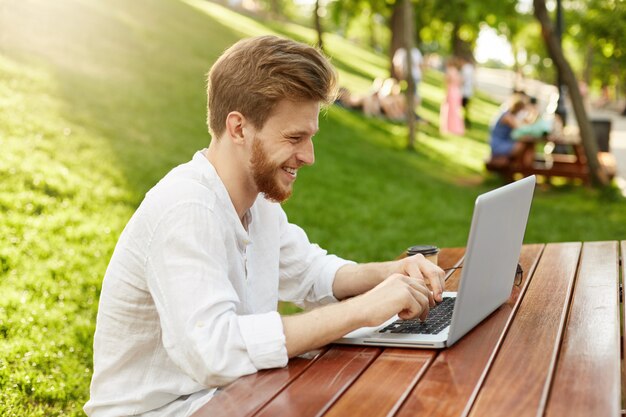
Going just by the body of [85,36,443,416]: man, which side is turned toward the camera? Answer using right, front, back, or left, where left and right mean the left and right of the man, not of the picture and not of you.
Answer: right

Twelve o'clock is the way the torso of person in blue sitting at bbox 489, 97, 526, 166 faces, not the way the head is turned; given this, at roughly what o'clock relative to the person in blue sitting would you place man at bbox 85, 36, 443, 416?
The man is roughly at 3 o'clock from the person in blue sitting.

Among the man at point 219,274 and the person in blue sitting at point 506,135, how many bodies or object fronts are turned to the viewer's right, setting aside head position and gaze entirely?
2

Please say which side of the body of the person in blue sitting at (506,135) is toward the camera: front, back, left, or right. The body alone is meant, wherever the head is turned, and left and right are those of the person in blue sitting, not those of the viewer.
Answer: right

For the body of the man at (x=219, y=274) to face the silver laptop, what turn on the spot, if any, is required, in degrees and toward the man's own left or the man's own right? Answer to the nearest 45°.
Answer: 0° — they already face it

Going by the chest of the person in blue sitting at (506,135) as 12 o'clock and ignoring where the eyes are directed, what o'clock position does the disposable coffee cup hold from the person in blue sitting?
The disposable coffee cup is roughly at 3 o'clock from the person in blue sitting.

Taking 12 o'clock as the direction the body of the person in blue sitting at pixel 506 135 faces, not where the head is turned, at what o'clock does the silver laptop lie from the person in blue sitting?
The silver laptop is roughly at 3 o'clock from the person in blue sitting.

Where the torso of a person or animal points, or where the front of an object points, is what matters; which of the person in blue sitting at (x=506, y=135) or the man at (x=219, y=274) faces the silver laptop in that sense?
the man

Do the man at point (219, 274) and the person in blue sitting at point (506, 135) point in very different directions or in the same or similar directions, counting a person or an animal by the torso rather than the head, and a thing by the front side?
same or similar directions

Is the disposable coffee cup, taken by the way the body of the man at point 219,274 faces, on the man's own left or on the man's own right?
on the man's own left

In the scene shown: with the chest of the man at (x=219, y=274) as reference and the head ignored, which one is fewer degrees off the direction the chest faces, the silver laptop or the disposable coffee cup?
the silver laptop

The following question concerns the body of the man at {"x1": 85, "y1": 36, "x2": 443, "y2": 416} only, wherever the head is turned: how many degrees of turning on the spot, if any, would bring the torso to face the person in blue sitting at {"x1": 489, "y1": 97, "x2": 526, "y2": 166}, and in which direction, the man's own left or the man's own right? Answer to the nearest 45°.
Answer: approximately 90° to the man's own left
